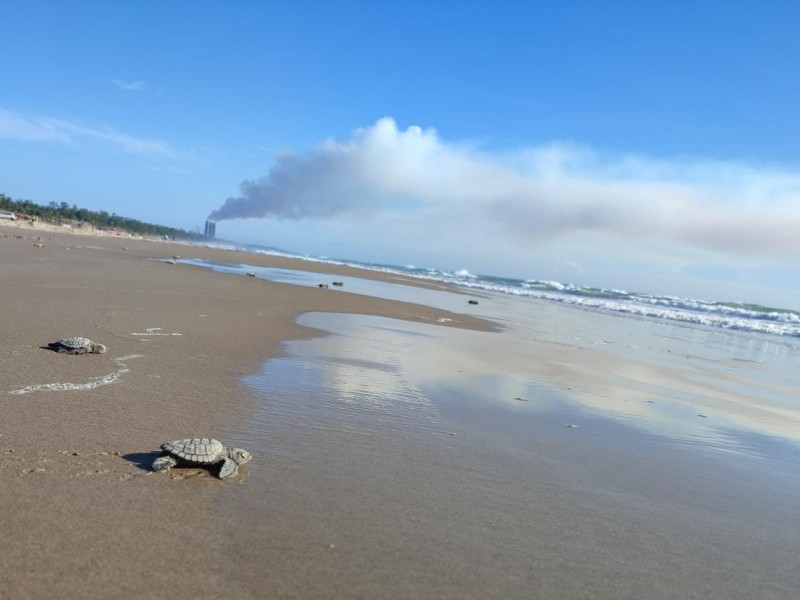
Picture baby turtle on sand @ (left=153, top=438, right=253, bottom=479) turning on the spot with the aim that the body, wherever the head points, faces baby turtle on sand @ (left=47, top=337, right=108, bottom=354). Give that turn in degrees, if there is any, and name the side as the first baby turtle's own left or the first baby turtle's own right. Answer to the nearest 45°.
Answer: approximately 135° to the first baby turtle's own left

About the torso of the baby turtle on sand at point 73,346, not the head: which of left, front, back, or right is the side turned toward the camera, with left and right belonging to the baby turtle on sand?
right

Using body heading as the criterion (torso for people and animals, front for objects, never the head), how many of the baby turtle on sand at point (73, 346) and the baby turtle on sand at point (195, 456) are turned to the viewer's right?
2

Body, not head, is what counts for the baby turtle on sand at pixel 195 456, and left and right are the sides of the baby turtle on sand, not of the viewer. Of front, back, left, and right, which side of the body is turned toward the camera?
right

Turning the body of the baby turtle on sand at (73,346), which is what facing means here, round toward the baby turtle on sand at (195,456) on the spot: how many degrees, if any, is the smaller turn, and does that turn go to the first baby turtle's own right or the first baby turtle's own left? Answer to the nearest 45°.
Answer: approximately 90° to the first baby turtle's own right
